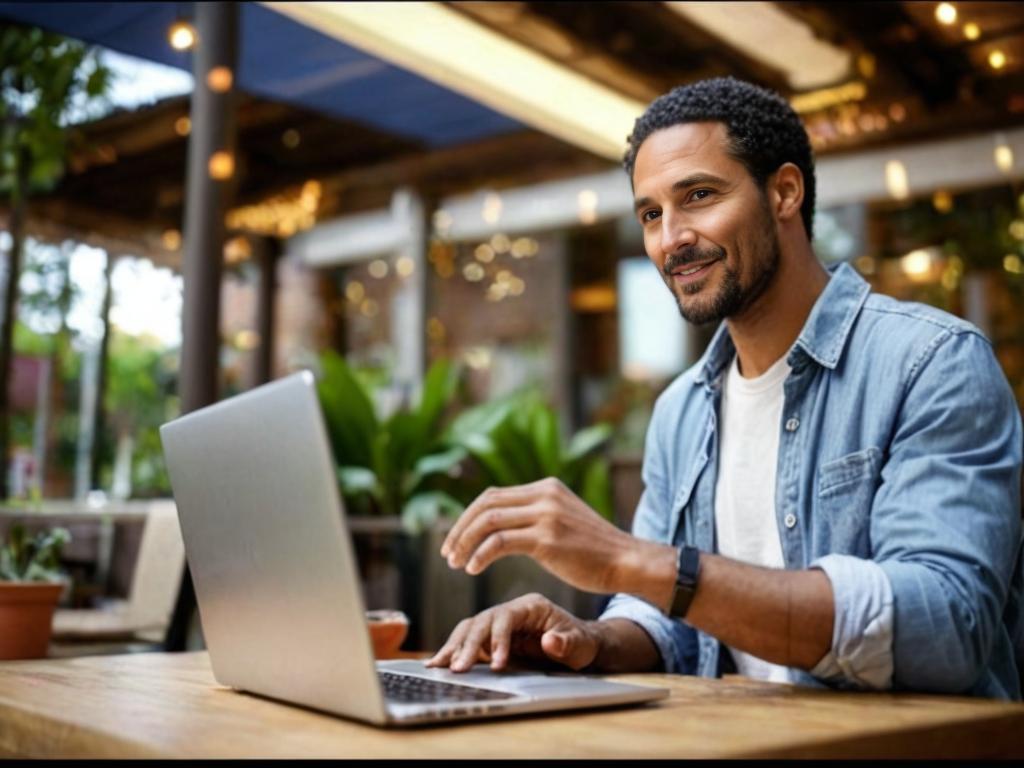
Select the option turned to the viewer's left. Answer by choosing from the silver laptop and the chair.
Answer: the chair

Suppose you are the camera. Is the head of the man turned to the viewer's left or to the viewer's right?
to the viewer's left

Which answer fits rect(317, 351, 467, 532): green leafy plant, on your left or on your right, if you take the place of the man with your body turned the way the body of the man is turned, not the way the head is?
on your right

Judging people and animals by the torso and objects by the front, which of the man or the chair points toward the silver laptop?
the man

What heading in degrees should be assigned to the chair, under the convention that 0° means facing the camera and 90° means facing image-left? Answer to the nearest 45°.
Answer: approximately 90°

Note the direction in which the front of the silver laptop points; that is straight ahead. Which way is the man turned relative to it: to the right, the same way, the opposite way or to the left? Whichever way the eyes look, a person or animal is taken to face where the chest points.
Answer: the opposite way

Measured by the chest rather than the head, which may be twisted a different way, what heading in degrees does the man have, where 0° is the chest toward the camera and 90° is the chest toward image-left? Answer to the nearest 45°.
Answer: approximately 45°

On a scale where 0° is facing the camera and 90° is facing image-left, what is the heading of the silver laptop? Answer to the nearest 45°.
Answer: approximately 225°

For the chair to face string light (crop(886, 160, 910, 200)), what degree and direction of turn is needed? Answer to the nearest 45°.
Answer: approximately 135° to its right

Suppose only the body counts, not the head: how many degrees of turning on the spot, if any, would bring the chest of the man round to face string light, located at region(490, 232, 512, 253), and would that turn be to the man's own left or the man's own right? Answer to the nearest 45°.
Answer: approximately 135° to the man's own right
